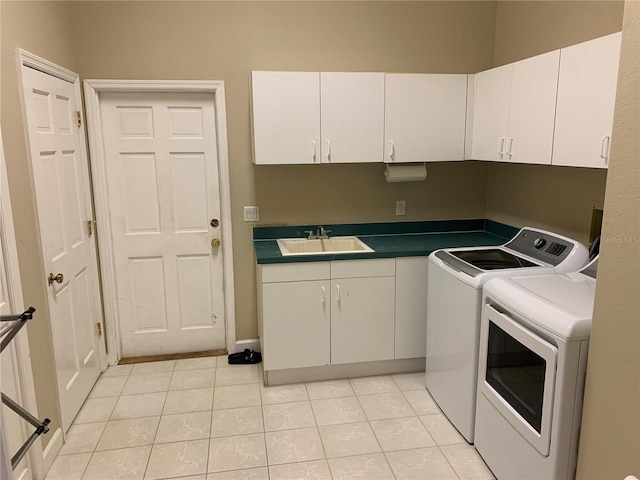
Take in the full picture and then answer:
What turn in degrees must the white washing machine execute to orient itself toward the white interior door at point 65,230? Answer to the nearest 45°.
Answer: approximately 45° to its right

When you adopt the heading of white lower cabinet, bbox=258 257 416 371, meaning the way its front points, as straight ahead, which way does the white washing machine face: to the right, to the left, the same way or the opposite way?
to the right

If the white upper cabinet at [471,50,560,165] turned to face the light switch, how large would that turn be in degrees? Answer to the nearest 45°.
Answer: approximately 45° to its right

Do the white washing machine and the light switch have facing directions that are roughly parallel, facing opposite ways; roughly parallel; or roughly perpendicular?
roughly perpendicular

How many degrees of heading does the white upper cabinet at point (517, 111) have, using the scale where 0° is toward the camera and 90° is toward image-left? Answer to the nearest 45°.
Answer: approximately 45°

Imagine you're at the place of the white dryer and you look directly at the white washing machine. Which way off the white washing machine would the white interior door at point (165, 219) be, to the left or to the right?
left

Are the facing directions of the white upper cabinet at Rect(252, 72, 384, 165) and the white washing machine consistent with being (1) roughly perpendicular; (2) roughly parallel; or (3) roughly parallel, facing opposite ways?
roughly perpendicular
